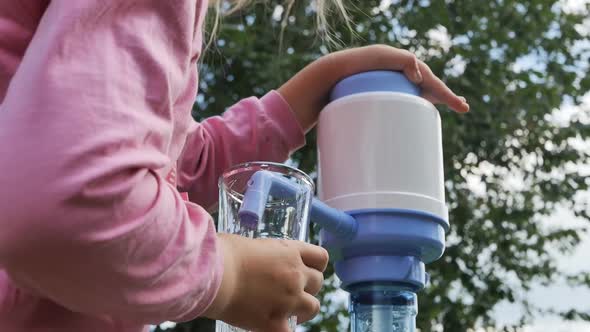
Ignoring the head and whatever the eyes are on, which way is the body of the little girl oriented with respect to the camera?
to the viewer's right
